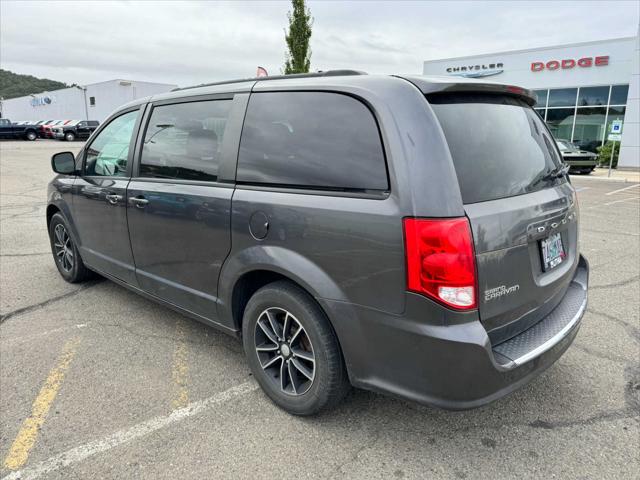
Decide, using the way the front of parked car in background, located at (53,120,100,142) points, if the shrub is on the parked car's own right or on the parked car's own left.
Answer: on the parked car's own left

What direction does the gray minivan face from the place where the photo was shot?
facing away from the viewer and to the left of the viewer

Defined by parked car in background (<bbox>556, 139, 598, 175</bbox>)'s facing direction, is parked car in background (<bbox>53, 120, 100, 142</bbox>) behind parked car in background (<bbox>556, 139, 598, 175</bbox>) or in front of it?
behind

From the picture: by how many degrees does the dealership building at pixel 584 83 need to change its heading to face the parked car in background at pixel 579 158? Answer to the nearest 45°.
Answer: approximately 45° to its left

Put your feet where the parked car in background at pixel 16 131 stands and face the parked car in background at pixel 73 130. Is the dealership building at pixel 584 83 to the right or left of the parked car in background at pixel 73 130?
right

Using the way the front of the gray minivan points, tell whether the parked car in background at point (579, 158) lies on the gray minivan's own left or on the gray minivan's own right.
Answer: on the gray minivan's own right

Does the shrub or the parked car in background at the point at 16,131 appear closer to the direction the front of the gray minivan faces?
the parked car in background

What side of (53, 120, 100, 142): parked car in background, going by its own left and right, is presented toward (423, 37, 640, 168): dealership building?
left

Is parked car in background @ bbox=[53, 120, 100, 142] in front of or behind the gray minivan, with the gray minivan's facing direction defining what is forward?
in front

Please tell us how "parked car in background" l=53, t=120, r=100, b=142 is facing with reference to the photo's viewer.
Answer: facing the viewer and to the left of the viewer

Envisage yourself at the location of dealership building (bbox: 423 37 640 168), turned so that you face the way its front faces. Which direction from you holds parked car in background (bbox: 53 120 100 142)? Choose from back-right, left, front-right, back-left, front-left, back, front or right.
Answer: front-right

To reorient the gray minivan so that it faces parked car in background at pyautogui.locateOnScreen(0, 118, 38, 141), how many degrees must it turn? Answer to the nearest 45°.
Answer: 0° — it already faces it
